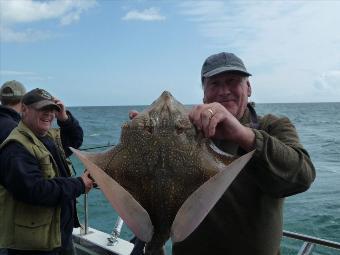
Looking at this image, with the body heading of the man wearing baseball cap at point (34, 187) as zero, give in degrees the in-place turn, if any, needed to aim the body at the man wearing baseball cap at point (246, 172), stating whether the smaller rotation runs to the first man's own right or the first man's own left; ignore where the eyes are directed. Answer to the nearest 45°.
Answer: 0° — they already face them

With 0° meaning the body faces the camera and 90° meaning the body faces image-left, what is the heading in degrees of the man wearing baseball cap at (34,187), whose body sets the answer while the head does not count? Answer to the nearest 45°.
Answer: approximately 315°
